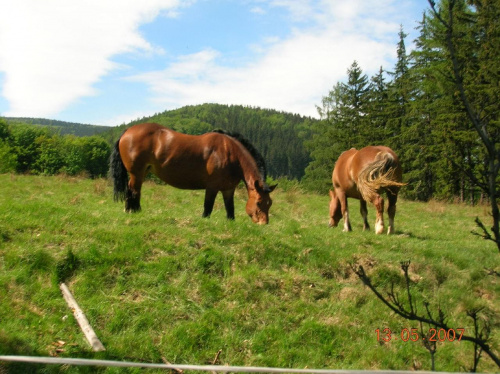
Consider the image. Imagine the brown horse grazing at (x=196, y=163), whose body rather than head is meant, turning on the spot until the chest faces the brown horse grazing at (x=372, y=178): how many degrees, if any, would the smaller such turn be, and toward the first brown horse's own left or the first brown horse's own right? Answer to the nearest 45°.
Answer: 0° — it already faces it

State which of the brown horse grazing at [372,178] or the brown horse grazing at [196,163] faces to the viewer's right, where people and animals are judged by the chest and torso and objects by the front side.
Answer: the brown horse grazing at [196,163]

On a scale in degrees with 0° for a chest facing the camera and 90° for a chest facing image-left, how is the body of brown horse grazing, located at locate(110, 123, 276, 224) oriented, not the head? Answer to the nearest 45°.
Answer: approximately 270°

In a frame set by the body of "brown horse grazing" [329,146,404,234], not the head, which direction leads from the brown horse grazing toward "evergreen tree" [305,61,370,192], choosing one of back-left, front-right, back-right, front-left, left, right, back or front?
front-right

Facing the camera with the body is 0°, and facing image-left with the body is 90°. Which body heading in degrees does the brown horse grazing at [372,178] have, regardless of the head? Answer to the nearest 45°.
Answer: approximately 135°

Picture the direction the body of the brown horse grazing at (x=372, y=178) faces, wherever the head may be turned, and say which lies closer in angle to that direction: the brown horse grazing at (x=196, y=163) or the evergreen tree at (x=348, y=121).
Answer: the evergreen tree

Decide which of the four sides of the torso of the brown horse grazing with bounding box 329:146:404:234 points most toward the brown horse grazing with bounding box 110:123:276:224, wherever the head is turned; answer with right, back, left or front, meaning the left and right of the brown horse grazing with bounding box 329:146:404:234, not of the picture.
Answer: left

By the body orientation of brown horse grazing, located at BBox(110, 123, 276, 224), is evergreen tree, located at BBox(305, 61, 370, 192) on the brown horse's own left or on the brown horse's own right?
on the brown horse's own left

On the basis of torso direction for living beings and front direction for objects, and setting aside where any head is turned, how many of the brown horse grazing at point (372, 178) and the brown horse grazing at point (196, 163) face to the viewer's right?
1
